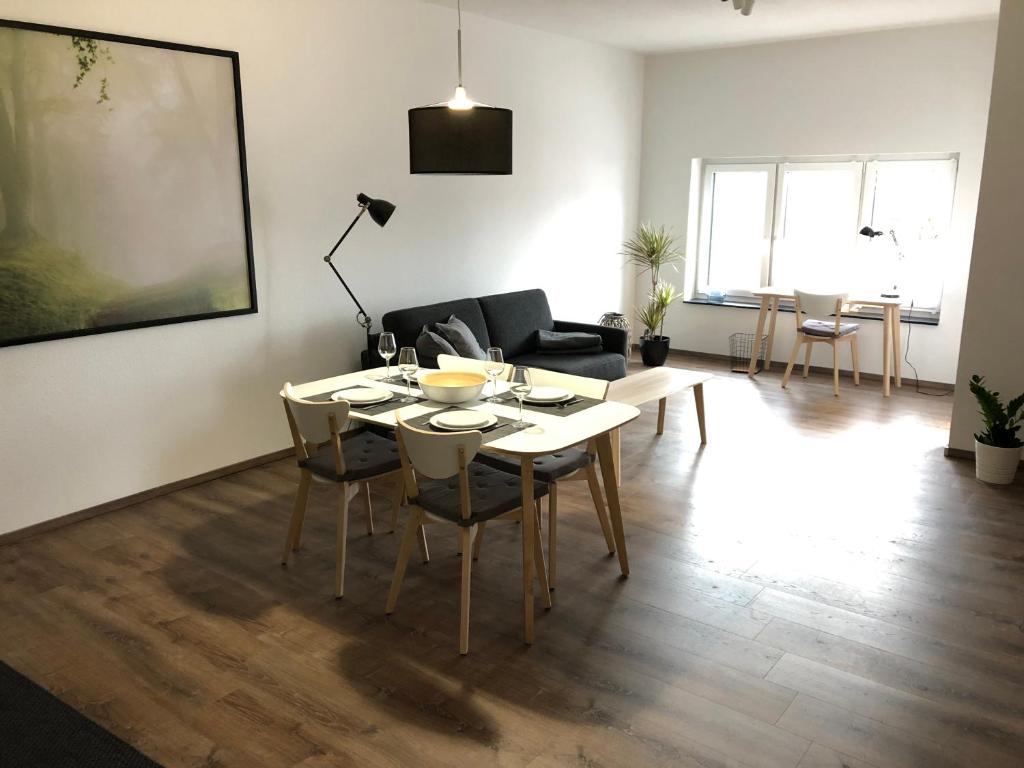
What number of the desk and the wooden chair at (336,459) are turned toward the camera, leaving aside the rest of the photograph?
1

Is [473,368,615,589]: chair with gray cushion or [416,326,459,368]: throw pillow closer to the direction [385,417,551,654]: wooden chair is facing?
the chair with gray cushion

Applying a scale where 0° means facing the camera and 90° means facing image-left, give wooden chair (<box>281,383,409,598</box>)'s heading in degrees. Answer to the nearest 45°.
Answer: approximately 225°

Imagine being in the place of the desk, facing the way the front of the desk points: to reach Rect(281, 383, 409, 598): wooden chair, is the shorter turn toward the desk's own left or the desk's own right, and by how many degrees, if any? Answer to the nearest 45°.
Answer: approximately 45° to the desk's own right

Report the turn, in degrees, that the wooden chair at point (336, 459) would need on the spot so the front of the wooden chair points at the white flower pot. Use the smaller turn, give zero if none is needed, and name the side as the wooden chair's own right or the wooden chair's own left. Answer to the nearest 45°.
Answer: approximately 45° to the wooden chair's own right

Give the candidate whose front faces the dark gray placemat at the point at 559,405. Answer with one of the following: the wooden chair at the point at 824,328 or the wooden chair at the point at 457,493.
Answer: the wooden chair at the point at 457,493

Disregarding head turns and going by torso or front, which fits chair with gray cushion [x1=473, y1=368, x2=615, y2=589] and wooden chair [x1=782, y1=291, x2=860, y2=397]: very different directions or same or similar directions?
very different directions

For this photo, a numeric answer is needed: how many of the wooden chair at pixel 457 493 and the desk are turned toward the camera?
1

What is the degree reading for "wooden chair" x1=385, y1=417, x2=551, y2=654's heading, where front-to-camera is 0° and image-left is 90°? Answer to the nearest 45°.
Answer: approximately 225°

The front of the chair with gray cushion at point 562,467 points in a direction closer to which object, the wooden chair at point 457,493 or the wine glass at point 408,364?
the wooden chair
